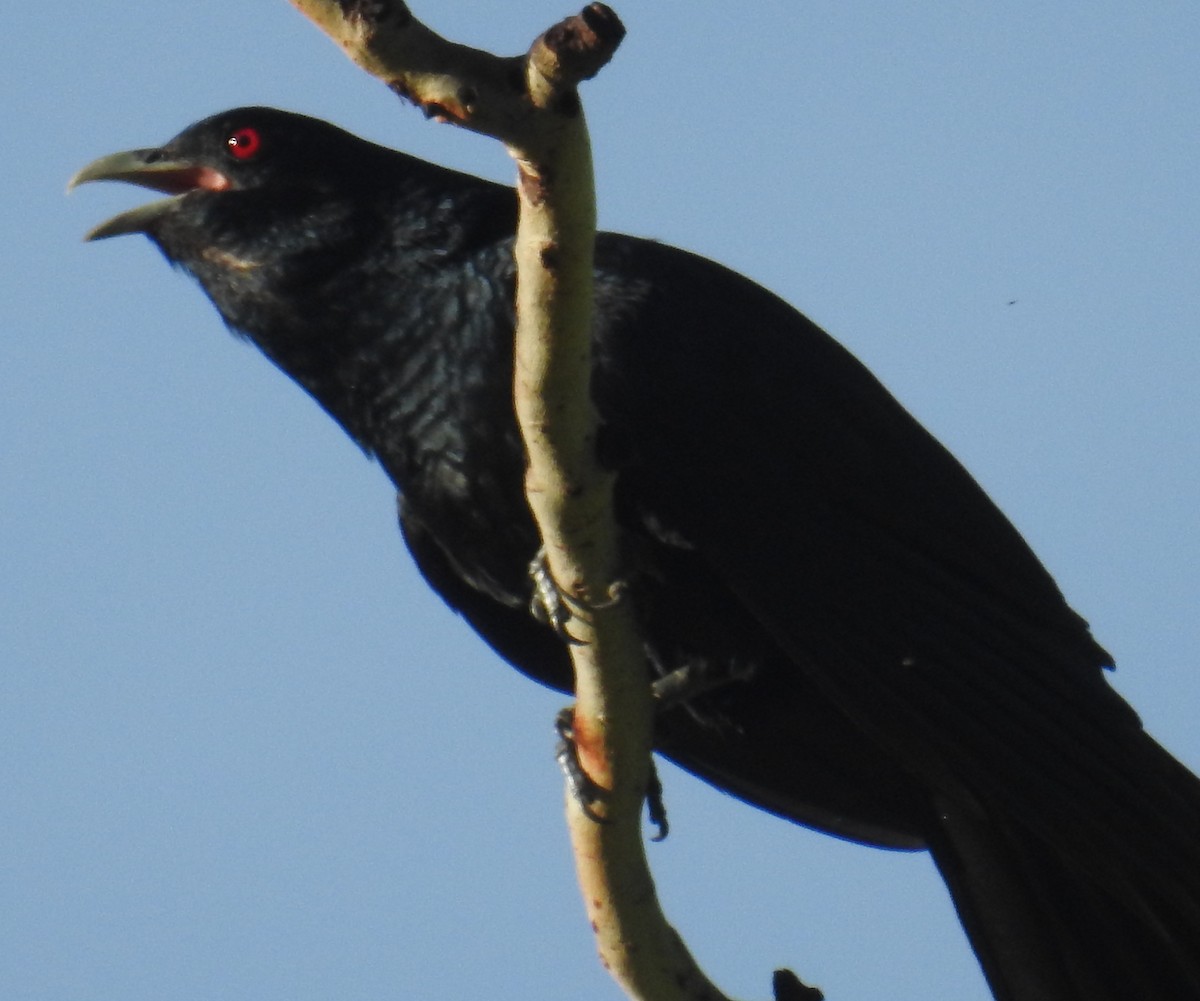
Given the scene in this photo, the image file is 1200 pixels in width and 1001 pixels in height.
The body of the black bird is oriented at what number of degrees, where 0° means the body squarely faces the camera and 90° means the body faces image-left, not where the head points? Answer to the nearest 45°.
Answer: approximately 90°
